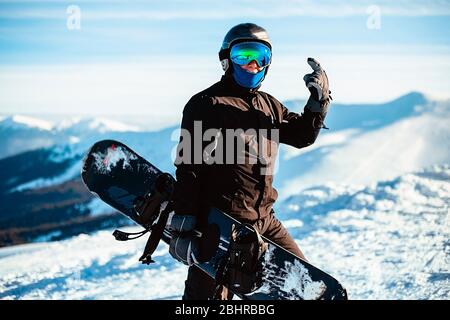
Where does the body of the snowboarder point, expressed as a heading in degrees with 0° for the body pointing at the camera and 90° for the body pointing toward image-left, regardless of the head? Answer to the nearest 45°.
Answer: approximately 315°
